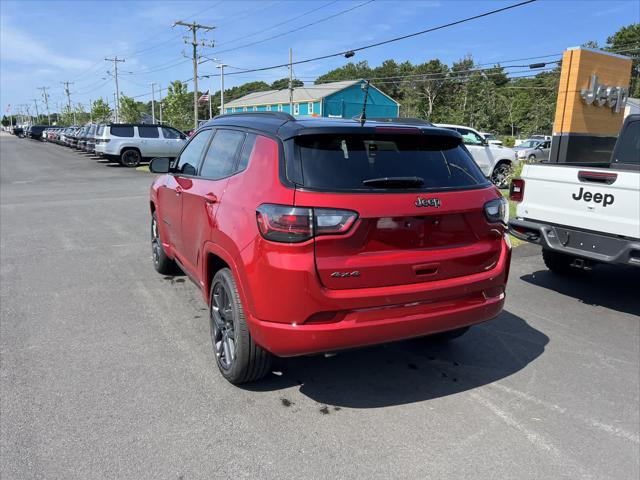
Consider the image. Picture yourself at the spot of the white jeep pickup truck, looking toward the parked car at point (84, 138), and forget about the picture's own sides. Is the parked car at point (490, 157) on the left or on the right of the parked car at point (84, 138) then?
right

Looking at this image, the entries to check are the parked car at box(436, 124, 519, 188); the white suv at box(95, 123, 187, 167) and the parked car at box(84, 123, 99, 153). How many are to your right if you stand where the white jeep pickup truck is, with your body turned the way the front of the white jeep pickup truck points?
0

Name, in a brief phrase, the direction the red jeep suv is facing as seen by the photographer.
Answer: facing away from the viewer and to the left of the viewer

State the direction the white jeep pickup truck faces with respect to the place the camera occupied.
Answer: facing away from the viewer and to the right of the viewer

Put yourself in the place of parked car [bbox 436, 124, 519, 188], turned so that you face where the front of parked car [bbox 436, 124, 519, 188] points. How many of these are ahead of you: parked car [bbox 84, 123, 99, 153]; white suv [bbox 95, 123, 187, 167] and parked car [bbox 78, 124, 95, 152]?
0

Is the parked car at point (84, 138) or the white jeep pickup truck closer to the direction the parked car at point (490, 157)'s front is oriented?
the white jeep pickup truck

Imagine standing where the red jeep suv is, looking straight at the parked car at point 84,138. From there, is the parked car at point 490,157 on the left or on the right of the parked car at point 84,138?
right

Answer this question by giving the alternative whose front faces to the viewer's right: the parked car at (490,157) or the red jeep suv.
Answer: the parked car

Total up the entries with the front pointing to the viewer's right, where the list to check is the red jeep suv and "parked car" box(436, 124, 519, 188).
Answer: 1

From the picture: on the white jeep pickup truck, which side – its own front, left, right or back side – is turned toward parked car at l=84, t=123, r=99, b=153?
left

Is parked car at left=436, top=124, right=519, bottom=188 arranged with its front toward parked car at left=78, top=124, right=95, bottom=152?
no

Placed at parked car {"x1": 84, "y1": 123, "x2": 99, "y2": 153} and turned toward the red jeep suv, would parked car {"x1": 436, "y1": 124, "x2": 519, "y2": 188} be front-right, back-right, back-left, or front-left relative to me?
front-left

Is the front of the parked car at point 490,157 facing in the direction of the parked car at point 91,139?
no

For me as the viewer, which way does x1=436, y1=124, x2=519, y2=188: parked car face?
facing to the right of the viewer

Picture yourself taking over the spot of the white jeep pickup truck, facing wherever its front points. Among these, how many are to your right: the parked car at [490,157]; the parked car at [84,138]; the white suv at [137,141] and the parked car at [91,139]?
0

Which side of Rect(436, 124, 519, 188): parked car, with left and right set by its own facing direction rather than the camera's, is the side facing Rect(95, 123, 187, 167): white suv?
back
